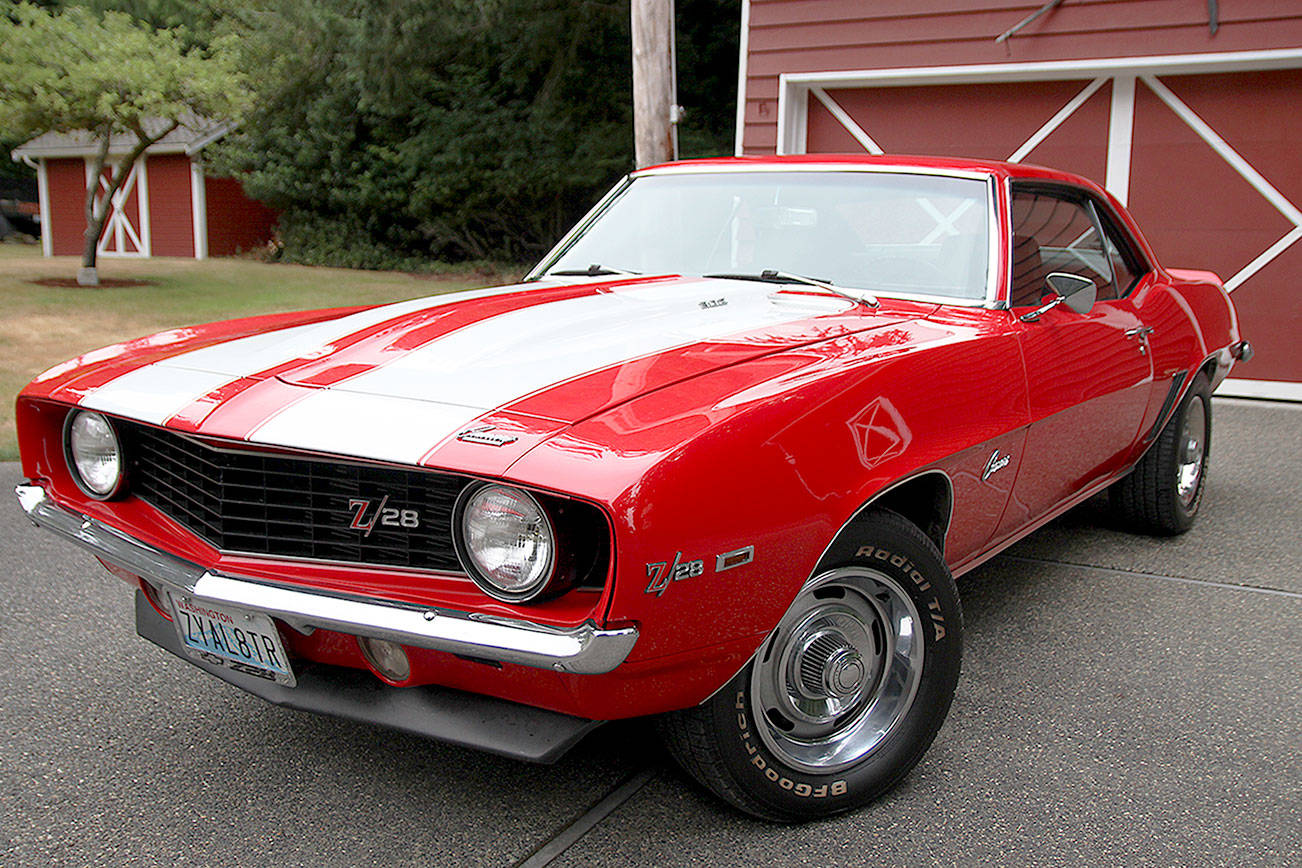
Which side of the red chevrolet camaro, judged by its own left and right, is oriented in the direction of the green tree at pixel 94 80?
right

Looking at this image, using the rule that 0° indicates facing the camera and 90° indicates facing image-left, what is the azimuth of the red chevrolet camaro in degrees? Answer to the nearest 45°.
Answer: approximately 45°

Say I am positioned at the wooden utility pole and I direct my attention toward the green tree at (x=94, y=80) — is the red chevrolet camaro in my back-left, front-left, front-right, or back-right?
back-left

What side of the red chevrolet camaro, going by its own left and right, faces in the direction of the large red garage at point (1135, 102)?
back

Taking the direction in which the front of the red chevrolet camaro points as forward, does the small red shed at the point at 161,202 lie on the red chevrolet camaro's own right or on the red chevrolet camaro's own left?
on the red chevrolet camaro's own right

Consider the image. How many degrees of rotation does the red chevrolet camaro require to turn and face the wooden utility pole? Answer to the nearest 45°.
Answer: approximately 135° to its right
